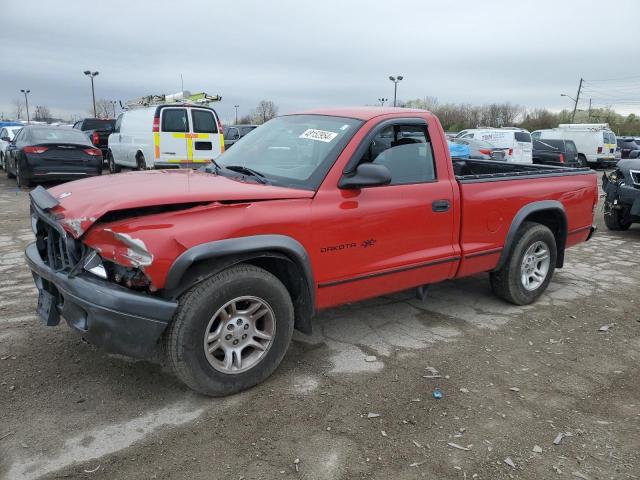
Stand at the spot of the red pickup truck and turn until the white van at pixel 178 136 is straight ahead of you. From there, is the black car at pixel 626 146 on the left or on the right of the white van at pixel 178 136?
right

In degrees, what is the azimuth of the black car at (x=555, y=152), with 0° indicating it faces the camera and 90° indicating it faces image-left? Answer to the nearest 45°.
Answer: approximately 135°

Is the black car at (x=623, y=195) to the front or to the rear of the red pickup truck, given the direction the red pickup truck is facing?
to the rear

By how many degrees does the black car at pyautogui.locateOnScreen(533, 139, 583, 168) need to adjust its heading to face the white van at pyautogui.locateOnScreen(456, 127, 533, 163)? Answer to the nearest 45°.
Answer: approximately 135° to its left

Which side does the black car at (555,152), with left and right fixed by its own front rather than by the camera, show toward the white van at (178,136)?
left
